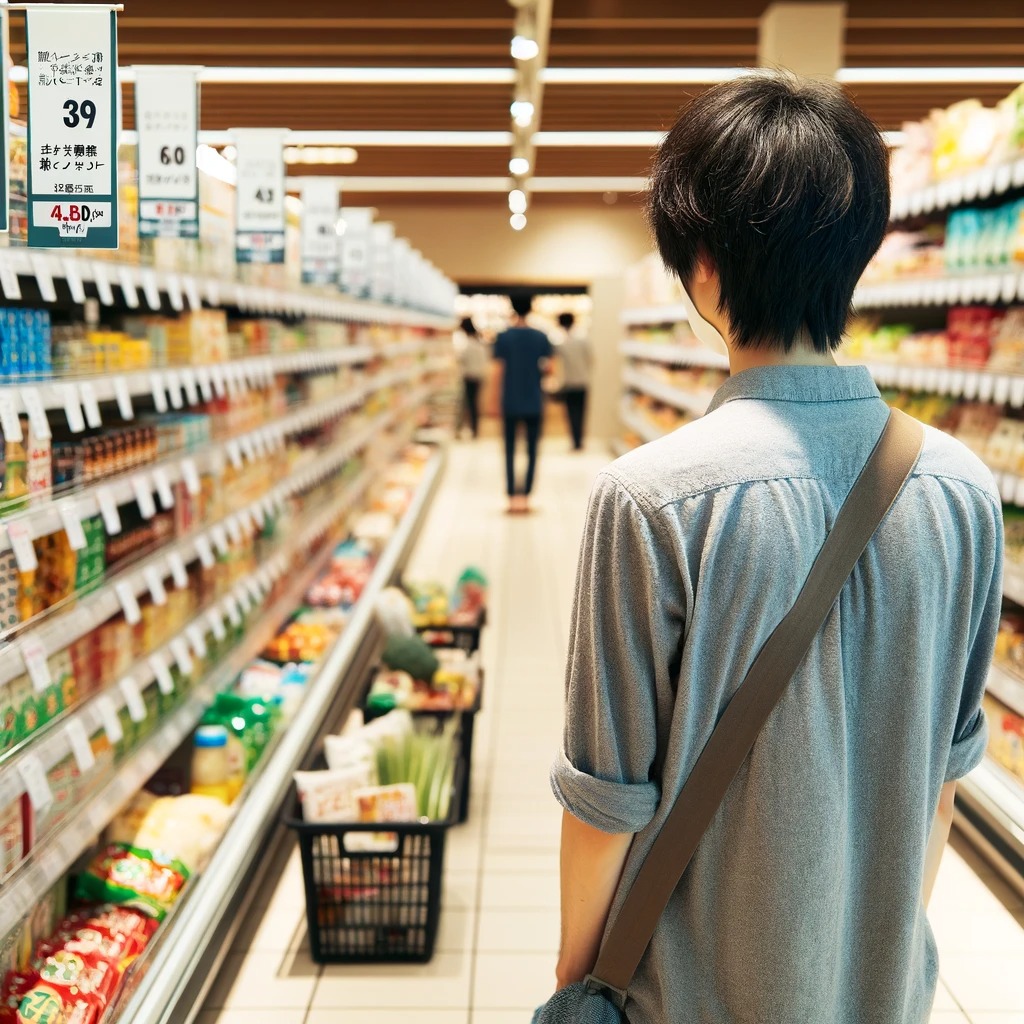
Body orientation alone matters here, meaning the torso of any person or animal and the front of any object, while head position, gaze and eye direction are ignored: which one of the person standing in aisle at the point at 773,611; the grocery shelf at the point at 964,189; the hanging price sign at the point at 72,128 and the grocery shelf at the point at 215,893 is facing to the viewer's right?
the grocery shelf at the point at 215,893

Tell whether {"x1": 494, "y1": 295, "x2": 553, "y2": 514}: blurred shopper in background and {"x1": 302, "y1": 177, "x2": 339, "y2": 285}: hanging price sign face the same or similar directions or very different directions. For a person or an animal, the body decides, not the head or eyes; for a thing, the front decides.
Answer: very different directions

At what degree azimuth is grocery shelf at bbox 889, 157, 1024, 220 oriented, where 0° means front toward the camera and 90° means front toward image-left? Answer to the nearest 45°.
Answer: approximately 45°

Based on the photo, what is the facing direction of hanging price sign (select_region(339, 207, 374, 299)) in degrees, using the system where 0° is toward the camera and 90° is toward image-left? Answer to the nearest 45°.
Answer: approximately 0°

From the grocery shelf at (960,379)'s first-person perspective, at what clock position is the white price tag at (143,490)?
The white price tag is roughly at 12 o'clock from the grocery shelf.

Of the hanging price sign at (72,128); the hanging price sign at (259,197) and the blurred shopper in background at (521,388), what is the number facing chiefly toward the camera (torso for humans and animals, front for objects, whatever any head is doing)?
2

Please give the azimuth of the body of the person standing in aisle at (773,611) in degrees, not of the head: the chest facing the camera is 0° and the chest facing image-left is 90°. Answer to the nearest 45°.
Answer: approximately 135°

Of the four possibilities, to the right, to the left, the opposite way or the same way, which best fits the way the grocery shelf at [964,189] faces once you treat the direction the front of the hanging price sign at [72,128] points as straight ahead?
to the right

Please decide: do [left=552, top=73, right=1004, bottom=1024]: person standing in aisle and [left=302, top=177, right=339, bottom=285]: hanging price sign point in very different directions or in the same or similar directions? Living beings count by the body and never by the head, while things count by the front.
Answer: very different directions

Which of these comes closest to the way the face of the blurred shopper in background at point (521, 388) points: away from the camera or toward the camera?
away from the camera

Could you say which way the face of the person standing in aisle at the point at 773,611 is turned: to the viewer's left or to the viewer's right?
to the viewer's left

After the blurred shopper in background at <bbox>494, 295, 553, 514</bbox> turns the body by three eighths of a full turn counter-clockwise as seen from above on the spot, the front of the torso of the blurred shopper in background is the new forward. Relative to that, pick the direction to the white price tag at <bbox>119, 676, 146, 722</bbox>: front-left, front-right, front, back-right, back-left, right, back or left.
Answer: front-left
